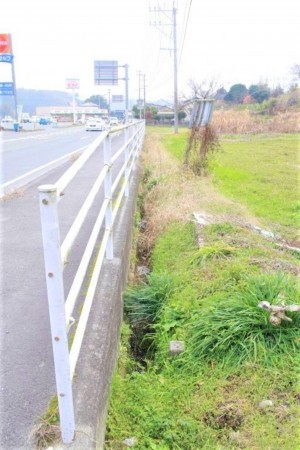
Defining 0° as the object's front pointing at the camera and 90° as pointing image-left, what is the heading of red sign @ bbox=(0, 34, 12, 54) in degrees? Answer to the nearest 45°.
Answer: approximately 0°

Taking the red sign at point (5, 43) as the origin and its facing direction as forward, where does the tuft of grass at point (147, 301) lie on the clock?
The tuft of grass is roughly at 12 o'clock from the red sign.

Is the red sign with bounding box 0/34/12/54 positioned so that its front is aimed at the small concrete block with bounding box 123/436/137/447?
yes

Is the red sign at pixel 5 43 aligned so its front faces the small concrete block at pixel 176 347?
yes

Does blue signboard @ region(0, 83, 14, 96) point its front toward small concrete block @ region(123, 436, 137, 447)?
yes
